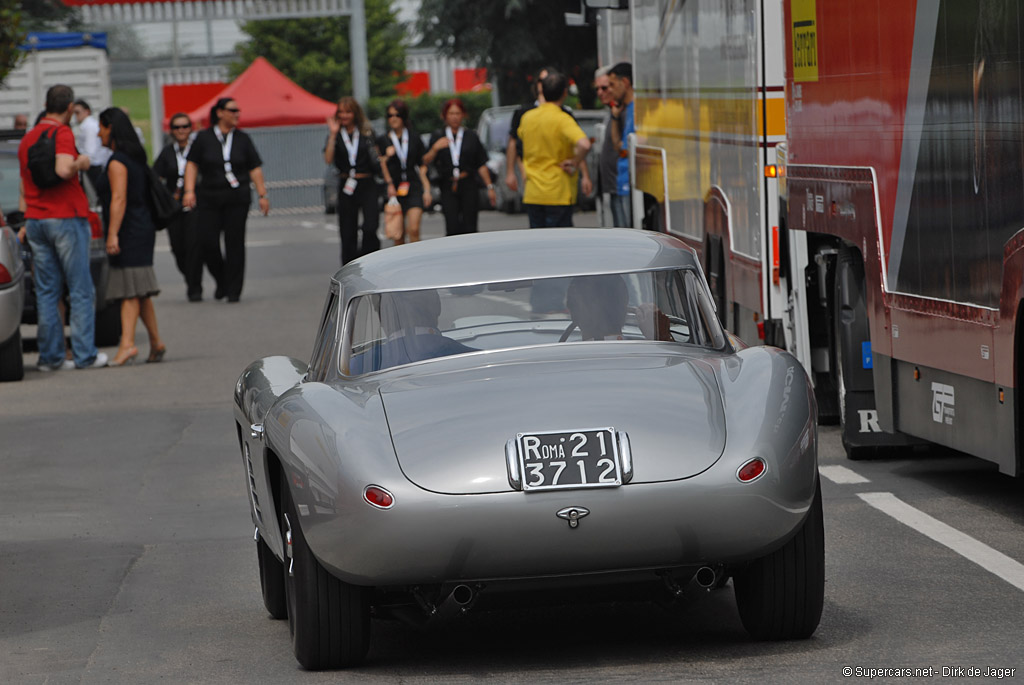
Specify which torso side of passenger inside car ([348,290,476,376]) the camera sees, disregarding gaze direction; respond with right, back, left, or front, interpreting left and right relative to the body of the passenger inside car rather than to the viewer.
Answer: back

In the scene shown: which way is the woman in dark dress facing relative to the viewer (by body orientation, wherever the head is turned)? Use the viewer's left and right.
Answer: facing to the left of the viewer

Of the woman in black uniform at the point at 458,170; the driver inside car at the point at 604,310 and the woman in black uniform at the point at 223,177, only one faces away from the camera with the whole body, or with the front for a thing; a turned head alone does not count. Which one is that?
the driver inside car

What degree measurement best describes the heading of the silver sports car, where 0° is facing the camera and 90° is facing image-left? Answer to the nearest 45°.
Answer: approximately 180°

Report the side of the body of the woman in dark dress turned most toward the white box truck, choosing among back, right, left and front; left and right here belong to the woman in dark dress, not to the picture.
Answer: right

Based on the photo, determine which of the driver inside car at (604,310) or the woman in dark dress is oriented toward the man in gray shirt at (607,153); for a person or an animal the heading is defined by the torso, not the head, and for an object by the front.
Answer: the driver inside car

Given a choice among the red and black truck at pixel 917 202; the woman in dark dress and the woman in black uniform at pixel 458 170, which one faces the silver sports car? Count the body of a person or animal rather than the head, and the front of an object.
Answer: the woman in black uniform

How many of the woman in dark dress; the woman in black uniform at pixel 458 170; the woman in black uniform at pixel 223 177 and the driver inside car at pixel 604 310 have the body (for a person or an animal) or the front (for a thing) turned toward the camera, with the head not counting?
2

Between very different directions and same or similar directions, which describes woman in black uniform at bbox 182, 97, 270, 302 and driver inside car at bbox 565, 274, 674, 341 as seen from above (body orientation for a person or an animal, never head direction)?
very different directions

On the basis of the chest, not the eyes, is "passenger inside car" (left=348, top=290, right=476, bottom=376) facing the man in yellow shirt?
yes

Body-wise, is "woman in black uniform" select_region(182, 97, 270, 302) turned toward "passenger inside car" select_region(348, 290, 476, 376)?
yes

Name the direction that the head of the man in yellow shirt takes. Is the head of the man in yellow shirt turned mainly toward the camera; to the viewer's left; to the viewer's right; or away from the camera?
away from the camera
